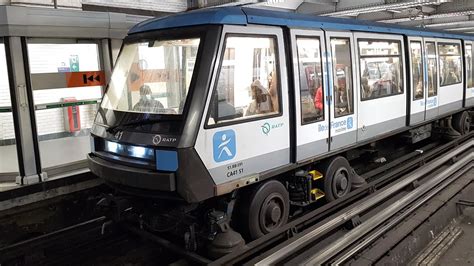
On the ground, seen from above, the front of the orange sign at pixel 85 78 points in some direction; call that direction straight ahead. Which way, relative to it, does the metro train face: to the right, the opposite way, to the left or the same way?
to the right

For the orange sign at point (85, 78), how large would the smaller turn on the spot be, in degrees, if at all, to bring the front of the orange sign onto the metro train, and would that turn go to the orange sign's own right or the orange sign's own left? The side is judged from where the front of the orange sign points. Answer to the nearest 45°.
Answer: approximately 45° to the orange sign's own left

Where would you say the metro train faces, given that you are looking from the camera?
facing the viewer and to the left of the viewer

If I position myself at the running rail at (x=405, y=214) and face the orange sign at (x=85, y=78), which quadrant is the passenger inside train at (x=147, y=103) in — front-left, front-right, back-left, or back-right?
front-left

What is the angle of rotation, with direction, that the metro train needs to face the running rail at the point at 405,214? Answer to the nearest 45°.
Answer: approximately 135° to its left

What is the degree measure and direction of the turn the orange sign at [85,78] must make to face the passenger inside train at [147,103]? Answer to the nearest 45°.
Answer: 0° — it already faces them

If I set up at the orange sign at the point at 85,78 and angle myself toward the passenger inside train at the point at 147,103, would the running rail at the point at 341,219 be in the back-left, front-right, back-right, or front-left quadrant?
front-left

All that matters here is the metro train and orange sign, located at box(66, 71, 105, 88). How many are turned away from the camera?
0

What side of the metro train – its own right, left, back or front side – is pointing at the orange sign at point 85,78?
front

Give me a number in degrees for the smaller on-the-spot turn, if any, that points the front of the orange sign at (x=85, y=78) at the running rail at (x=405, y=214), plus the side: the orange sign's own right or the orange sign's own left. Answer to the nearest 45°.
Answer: approximately 45° to the orange sign's own left

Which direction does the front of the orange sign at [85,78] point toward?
toward the camera
